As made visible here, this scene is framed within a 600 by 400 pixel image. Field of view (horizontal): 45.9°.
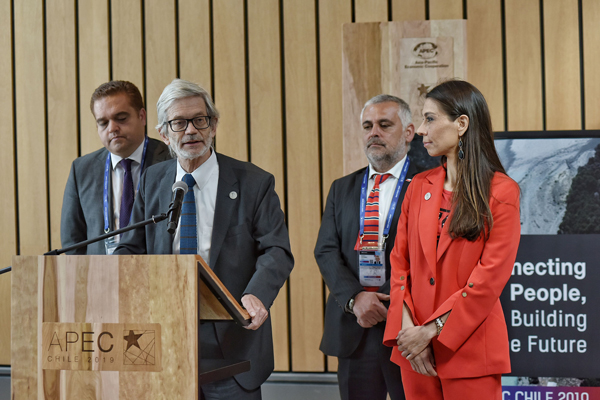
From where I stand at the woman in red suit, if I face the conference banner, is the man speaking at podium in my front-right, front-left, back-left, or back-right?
back-left

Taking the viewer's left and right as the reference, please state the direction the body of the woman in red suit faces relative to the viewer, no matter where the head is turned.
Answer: facing the viewer and to the left of the viewer

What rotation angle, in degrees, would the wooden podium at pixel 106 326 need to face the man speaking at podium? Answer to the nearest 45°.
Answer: approximately 135° to its left

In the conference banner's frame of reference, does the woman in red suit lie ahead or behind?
ahead

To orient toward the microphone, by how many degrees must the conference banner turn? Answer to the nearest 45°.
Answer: approximately 45° to its right

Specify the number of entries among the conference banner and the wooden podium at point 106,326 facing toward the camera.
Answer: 2

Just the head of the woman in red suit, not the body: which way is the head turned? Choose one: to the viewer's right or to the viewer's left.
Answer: to the viewer's left

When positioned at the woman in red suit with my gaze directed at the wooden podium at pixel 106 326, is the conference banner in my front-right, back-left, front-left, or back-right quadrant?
back-right
